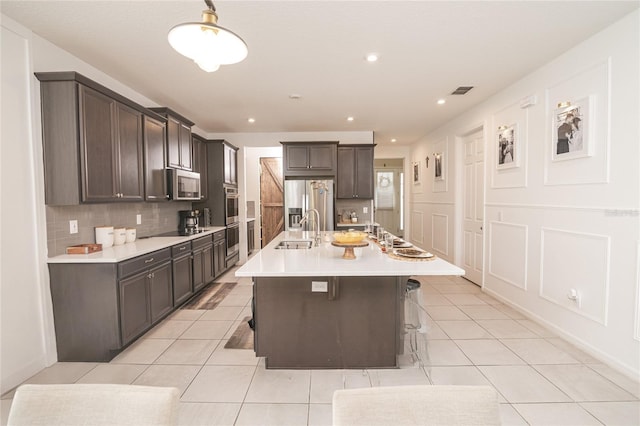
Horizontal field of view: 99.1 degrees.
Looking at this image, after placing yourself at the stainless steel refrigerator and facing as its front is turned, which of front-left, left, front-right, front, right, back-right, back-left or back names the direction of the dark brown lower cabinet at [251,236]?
back-right

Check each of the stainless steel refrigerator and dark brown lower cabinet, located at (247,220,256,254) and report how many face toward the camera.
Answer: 1

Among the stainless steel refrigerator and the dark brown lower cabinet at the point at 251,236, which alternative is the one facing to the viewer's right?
the dark brown lower cabinet

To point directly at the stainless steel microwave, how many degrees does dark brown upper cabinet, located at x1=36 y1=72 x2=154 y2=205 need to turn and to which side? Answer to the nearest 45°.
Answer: approximately 90° to its left

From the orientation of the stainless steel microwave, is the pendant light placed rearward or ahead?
ahead

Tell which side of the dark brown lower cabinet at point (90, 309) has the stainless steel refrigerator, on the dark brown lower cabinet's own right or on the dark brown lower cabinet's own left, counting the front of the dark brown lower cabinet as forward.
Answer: on the dark brown lower cabinet's own left

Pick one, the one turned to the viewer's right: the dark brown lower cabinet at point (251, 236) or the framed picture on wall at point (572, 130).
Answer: the dark brown lower cabinet

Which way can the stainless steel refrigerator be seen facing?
toward the camera

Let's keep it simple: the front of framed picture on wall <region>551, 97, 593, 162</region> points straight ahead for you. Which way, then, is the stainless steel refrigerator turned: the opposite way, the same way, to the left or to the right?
to the left

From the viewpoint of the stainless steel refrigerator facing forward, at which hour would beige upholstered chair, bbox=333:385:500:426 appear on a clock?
The beige upholstered chair is roughly at 12 o'clock from the stainless steel refrigerator.

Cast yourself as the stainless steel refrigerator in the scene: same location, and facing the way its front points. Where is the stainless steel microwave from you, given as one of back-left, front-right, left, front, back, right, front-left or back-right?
front-right

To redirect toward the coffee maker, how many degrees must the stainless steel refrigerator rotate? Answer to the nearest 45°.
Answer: approximately 45° to its right

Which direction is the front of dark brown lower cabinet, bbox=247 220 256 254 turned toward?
to the viewer's right

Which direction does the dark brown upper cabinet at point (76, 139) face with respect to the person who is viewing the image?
facing the viewer and to the right of the viewer

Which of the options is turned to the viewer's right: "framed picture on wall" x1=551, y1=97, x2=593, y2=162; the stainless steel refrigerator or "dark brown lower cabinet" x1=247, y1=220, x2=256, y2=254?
the dark brown lower cabinet

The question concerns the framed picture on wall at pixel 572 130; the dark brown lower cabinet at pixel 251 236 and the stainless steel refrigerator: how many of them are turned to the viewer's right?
1

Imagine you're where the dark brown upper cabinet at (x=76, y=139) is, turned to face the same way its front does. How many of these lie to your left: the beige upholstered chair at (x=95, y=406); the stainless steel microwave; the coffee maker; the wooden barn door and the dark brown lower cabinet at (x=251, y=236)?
4

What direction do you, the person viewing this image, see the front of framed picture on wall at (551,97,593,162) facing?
facing the viewer and to the left of the viewer
